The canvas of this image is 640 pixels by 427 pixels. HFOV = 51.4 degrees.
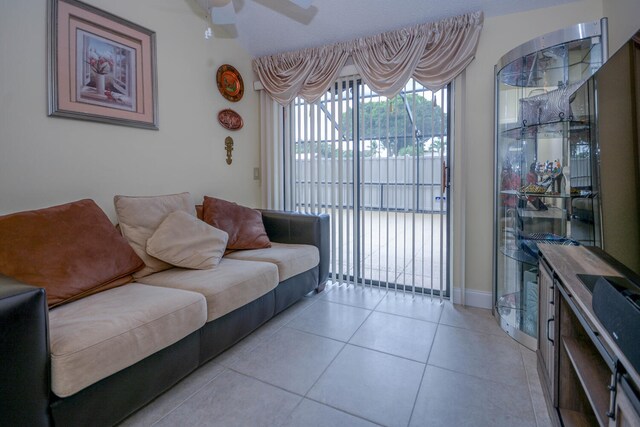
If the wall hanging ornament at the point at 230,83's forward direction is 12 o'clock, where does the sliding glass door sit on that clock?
The sliding glass door is roughly at 11 o'clock from the wall hanging ornament.

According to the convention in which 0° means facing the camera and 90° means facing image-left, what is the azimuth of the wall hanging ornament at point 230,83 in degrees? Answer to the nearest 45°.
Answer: approximately 315°

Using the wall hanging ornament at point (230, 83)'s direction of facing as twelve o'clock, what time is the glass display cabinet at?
The glass display cabinet is roughly at 12 o'clock from the wall hanging ornament.

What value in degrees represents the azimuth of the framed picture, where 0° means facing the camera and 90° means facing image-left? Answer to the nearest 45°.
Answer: approximately 315°

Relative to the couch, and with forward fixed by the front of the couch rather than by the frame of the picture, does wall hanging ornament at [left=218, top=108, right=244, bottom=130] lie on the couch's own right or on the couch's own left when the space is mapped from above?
on the couch's own left

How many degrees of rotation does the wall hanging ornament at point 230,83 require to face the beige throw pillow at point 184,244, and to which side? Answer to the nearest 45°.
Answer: approximately 45° to its right

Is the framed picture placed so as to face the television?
yes
